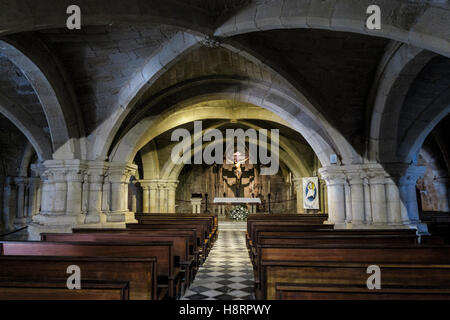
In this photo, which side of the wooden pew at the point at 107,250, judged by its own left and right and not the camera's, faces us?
back

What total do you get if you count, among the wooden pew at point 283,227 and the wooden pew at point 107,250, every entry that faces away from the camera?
2

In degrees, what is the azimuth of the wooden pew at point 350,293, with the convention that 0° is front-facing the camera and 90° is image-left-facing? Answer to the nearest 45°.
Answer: approximately 180°

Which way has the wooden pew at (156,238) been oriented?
away from the camera

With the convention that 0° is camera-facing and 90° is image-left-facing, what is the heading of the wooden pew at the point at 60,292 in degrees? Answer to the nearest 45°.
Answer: approximately 180°

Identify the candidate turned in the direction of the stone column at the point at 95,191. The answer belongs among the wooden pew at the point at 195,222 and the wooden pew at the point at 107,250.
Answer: the wooden pew at the point at 107,250

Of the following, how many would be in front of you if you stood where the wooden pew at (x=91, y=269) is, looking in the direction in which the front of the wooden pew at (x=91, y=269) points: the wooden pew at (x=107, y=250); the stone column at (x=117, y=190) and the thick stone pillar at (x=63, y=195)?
3

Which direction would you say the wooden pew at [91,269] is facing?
away from the camera

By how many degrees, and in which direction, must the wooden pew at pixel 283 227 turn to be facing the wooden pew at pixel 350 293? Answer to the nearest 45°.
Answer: approximately 180°
